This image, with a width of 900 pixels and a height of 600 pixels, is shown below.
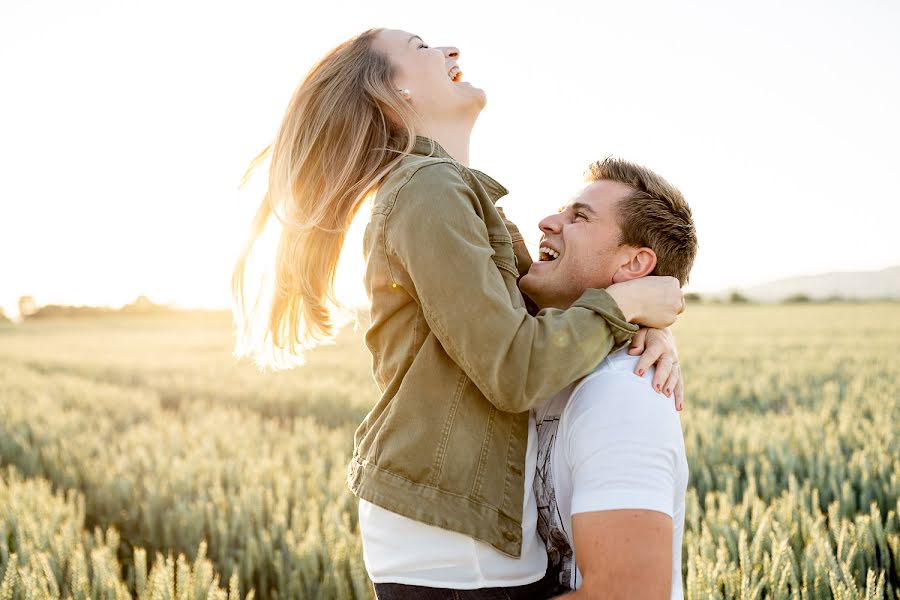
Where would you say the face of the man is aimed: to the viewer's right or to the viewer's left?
to the viewer's left

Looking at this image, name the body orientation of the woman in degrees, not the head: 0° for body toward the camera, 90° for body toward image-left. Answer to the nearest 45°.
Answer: approximately 270°

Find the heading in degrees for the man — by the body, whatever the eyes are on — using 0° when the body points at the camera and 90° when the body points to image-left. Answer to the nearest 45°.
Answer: approximately 90°

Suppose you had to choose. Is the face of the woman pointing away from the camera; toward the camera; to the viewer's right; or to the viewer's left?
to the viewer's right
